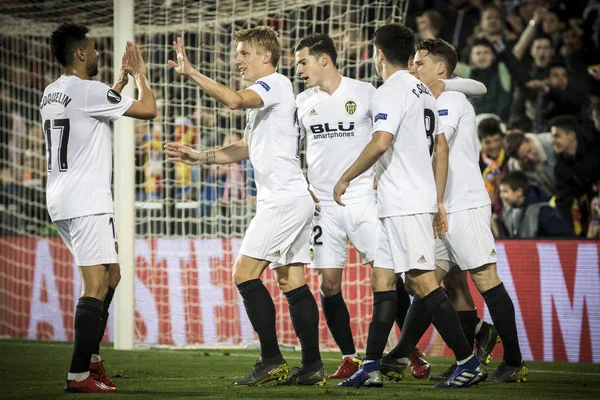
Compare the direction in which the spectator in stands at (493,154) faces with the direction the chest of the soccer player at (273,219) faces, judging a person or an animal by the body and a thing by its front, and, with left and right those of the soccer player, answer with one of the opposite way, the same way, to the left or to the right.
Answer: to the left

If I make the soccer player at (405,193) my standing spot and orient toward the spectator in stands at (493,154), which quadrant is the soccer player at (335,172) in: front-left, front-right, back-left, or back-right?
front-left

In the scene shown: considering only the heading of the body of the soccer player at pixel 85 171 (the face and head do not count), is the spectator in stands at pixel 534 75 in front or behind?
in front

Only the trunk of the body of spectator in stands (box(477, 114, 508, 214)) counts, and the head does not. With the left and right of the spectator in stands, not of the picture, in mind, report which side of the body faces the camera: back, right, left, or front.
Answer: front

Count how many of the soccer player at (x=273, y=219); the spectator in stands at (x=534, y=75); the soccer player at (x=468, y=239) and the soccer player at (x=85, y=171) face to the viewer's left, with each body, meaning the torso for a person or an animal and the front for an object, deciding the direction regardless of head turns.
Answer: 2

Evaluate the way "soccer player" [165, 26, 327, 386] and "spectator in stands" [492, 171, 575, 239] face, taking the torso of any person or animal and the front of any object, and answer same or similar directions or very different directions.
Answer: same or similar directions

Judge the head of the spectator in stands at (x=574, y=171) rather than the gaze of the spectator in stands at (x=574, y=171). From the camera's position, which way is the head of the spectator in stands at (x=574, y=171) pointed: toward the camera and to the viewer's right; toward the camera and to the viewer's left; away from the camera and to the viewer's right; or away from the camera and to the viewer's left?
toward the camera and to the viewer's left

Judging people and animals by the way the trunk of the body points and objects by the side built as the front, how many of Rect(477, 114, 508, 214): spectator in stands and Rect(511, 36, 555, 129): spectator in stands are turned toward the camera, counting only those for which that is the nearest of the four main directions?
2

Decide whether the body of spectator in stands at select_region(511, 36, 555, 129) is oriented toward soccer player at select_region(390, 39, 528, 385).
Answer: yes

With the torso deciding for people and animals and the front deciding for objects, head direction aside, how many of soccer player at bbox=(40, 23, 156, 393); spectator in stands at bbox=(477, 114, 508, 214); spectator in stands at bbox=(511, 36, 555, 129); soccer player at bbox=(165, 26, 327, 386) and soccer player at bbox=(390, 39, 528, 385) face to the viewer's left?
2

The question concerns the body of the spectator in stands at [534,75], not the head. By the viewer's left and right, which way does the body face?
facing the viewer

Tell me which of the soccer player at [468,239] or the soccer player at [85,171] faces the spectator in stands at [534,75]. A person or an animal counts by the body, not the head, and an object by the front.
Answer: the soccer player at [85,171]

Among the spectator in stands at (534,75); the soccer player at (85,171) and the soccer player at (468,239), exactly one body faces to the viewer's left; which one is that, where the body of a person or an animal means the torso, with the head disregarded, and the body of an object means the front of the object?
the soccer player at (468,239)

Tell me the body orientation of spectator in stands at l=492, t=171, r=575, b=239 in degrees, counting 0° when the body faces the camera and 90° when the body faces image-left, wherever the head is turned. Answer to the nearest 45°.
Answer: approximately 45°

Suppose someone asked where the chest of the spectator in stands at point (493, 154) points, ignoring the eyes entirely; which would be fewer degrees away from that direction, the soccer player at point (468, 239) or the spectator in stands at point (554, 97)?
the soccer player
